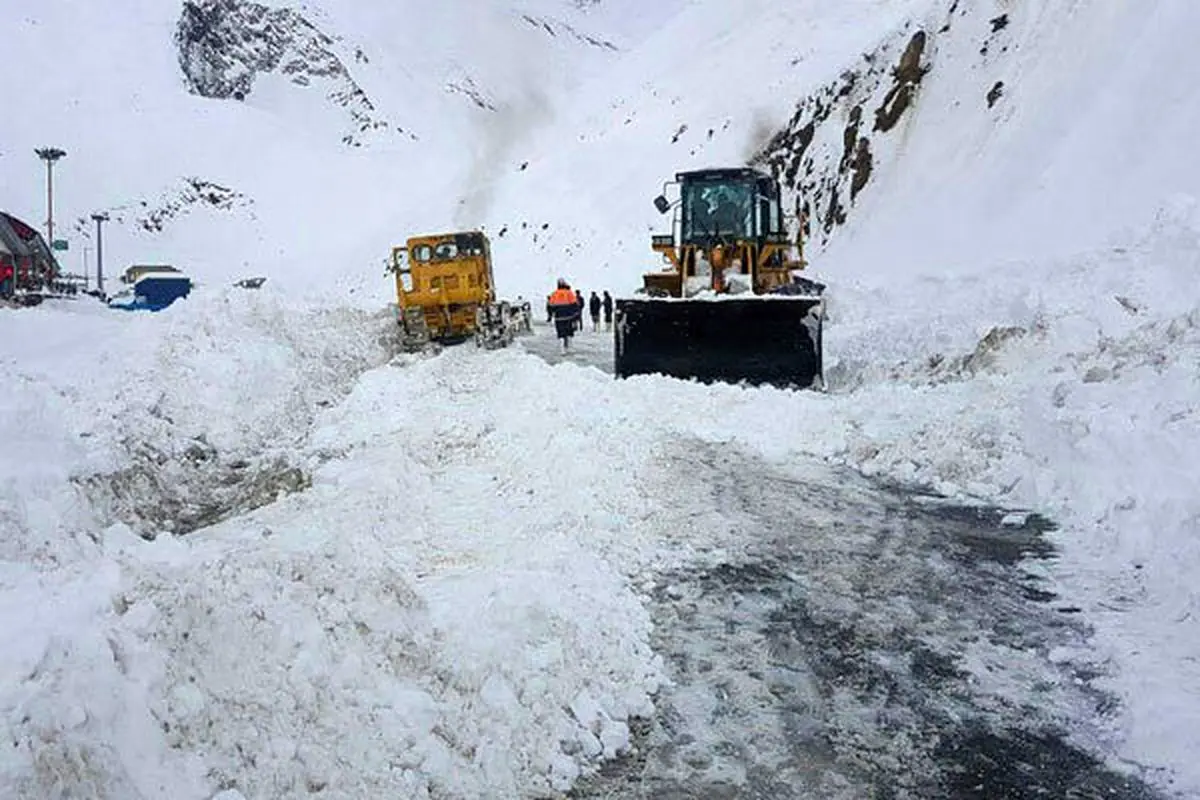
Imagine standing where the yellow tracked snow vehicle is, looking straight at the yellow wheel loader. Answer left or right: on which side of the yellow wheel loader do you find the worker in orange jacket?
left

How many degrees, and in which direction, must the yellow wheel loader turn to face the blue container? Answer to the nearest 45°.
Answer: approximately 135° to its right

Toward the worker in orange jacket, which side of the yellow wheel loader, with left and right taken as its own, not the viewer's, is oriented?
back

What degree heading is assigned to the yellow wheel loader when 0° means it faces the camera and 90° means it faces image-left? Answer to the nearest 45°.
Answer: approximately 0°

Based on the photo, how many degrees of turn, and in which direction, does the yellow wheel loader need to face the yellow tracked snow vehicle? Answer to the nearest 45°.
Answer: approximately 135° to its right

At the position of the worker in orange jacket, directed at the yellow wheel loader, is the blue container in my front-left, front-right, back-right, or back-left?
back-right
